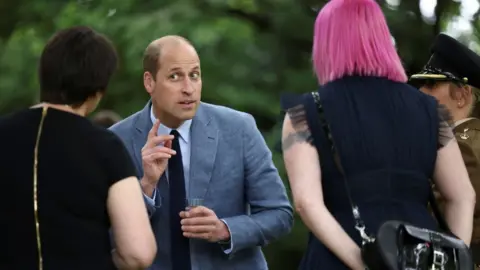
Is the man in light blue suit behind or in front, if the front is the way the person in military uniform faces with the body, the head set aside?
in front

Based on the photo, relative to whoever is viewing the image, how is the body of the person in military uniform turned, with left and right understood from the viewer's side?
facing to the left of the viewer

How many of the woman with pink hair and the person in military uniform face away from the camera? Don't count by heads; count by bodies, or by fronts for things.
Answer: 1

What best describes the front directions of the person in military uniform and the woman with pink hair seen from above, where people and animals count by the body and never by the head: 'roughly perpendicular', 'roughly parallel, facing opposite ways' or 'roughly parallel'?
roughly perpendicular

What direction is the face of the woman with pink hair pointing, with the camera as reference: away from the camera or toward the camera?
away from the camera

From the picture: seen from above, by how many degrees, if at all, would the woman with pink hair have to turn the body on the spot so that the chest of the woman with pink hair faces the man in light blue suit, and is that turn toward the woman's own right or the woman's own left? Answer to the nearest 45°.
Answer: approximately 45° to the woman's own left

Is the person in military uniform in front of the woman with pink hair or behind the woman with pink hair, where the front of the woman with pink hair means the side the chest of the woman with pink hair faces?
in front

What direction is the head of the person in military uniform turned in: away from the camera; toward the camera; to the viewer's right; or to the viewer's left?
to the viewer's left

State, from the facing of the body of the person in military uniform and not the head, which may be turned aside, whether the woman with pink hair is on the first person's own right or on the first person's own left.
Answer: on the first person's own left

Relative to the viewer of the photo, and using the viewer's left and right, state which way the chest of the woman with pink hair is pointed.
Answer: facing away from the viewer
